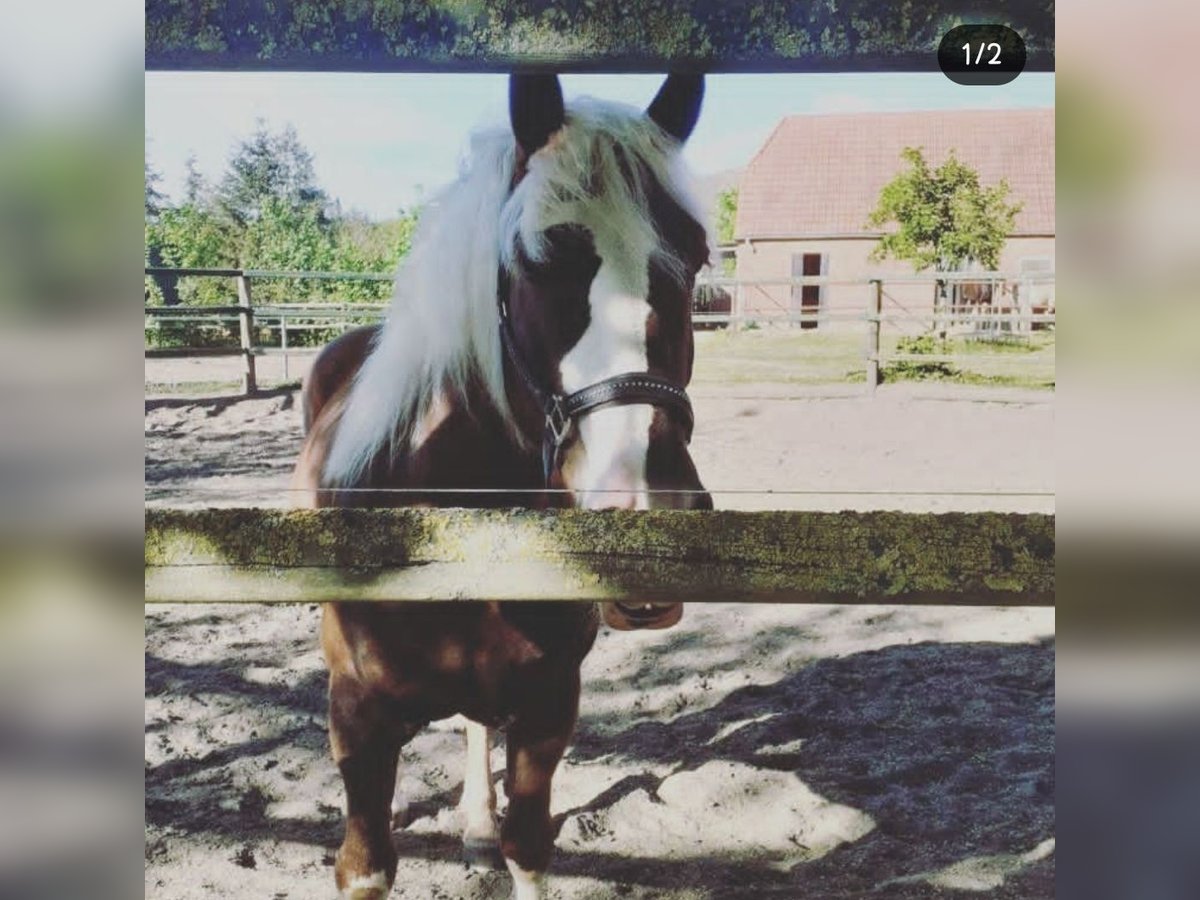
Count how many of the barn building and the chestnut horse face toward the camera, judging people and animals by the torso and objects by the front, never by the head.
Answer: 2

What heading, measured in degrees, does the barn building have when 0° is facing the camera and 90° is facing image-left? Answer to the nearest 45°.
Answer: approximately 0°
